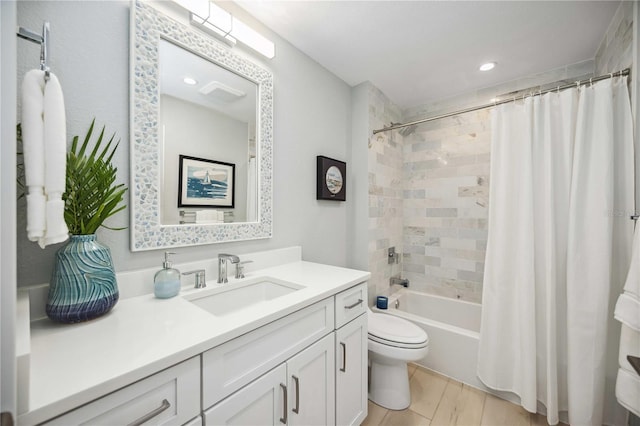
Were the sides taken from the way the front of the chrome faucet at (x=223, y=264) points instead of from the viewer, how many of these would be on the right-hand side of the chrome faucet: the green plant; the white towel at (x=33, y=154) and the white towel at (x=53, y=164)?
3

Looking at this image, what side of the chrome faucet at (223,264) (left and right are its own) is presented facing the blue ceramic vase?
right

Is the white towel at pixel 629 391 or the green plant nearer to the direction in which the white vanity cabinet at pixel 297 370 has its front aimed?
the white towel

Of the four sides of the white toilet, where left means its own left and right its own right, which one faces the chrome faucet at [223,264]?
right

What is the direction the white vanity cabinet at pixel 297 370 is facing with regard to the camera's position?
facing the viewer and to the right of the viewer

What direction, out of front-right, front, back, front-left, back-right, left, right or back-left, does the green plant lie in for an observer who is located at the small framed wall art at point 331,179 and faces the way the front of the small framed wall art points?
right

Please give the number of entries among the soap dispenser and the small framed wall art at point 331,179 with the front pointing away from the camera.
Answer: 0
